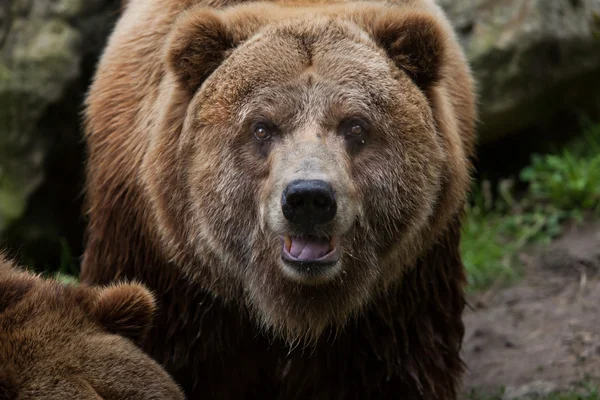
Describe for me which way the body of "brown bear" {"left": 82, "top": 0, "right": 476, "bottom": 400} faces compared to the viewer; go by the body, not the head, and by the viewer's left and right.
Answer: facing the viewer

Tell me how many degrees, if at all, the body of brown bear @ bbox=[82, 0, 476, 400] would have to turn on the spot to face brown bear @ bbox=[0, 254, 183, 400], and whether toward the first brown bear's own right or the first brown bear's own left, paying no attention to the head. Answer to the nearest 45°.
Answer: approximately 45° to the first brown bear's own right
